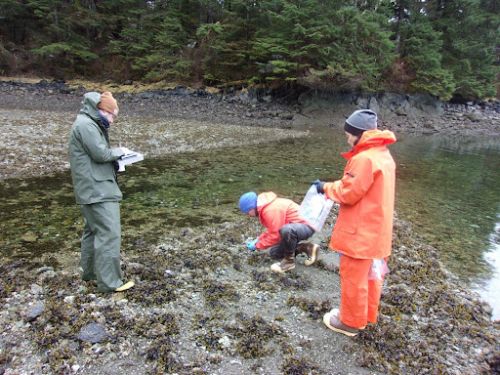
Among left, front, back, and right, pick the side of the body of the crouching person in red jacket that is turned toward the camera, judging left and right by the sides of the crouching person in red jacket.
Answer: left

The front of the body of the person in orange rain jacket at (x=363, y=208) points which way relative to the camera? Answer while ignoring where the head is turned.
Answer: to the viewer's left

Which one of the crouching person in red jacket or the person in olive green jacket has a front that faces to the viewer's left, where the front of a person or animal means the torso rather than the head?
the crouching person in red jacket

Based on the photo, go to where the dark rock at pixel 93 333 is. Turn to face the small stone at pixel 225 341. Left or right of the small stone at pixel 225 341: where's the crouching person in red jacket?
left

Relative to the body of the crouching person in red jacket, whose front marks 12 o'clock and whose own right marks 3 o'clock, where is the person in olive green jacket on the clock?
The person in olive green jacket is roughly at 11 o'clock from the crouching person in red jacket.

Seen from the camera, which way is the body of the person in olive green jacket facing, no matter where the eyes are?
to the viewer's right

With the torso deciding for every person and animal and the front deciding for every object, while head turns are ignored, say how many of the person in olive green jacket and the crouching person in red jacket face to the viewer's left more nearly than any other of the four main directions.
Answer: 1

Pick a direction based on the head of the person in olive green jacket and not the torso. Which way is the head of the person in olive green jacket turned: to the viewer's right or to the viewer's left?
to the viewer's right

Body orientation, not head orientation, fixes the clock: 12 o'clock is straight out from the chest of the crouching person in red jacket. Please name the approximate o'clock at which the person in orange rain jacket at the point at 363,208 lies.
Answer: The person in orange rain jacket is roughly at 8 o'clock from the crouching person in red jacket.
